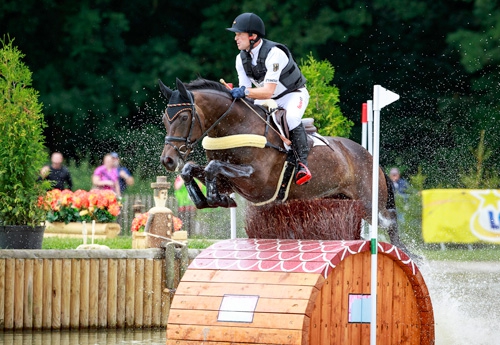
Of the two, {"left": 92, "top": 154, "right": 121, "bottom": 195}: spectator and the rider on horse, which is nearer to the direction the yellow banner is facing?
the rider on horse

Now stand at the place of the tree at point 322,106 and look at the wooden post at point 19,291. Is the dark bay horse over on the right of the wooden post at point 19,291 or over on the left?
left

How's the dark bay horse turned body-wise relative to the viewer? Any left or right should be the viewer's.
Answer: facing the viewer and to the left of the viewer

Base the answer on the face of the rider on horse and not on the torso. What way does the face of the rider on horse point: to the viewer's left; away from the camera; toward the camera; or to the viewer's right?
to the viewer's left

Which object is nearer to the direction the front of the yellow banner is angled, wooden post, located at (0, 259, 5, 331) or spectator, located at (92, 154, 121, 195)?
the wooden post

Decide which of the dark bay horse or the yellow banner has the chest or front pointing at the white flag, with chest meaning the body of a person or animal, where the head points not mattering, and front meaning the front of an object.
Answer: the yellow banner

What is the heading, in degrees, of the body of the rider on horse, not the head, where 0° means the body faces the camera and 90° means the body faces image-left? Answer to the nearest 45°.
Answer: approximately 45°

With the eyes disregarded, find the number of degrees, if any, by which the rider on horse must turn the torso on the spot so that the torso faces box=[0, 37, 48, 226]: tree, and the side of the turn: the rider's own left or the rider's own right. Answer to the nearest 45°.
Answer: approximately 90° to the rider's own right

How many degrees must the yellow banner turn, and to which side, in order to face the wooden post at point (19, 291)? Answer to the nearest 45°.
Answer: approximately 45° to its right

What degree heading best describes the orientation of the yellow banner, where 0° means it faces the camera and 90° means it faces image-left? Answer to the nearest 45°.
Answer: approximately 0°
